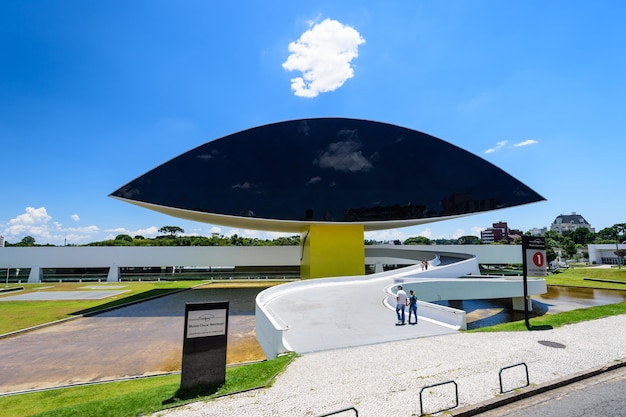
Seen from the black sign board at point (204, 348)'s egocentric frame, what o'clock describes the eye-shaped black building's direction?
The eye-shaped black building is roughly at 7 o'clock from the black sign board.

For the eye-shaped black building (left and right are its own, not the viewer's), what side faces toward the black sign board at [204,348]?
front

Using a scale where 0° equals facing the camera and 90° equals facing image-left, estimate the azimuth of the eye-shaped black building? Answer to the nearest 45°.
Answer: approximately 0°

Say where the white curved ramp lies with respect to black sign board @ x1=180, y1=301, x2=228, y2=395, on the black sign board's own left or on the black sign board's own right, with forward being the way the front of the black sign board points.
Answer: on the black sign board's own left

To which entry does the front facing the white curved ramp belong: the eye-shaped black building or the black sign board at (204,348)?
the eye-shaped black building

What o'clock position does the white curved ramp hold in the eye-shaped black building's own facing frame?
The white curved ramp is roughly at 12 o'clock from the eye-shaped black building.

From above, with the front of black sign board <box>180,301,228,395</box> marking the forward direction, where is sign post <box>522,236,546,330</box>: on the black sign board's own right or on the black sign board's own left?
on the black sign board's own left

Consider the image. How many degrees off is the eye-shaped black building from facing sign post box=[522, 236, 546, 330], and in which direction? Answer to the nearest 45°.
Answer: approximately 45° to its left
